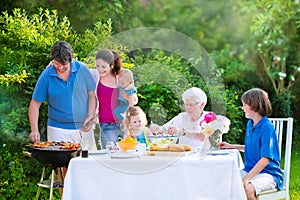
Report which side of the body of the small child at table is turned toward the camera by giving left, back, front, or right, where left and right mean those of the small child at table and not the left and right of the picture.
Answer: front

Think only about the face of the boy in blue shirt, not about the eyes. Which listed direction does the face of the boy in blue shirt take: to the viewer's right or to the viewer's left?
to the viewer's left

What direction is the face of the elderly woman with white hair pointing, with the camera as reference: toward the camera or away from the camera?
toward the camera

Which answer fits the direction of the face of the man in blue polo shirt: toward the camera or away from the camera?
toward the camera

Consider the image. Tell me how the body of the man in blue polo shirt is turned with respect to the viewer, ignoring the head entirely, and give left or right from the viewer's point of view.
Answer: facing the viewer

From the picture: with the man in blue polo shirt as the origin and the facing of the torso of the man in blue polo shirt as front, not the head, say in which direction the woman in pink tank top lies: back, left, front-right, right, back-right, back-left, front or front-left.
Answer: front-left

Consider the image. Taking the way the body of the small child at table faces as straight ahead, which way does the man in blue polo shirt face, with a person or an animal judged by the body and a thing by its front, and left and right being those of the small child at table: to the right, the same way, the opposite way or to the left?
the same way

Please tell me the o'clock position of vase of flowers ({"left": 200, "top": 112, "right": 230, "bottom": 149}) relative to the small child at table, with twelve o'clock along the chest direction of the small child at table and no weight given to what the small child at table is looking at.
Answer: The vase of flowers is roughly at 9 o'clock from the small child at table.

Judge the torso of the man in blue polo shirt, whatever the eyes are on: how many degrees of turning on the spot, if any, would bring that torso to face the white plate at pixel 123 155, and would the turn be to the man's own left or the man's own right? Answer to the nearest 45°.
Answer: approximately 45° to the man's own left

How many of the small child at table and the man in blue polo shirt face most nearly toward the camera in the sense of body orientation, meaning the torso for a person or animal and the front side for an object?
2

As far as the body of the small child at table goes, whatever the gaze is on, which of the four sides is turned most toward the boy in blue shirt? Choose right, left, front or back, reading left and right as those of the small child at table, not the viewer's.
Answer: left
